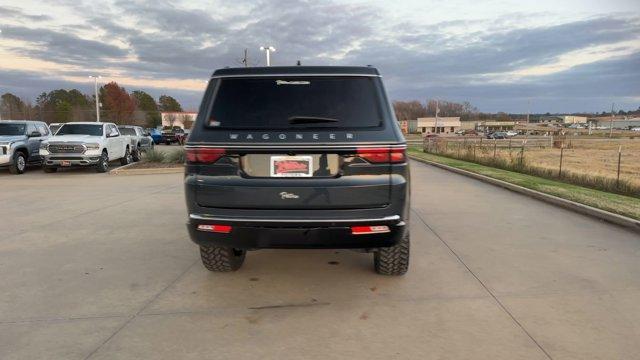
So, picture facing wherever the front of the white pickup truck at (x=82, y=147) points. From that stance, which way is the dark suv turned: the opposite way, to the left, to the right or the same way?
the opposite way

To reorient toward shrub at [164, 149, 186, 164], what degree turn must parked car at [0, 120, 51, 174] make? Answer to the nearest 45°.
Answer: approximately 135° to its left

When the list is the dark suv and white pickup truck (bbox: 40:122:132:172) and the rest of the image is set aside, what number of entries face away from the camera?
1

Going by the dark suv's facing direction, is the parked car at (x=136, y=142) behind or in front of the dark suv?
in front

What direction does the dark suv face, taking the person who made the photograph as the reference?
facing away from the viewer

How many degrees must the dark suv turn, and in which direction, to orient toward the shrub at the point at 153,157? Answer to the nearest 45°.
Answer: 0° — it already faces it

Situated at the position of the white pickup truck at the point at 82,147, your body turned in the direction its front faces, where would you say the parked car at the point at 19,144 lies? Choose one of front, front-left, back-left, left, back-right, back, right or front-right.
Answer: right

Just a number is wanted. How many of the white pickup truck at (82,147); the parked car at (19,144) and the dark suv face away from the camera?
1

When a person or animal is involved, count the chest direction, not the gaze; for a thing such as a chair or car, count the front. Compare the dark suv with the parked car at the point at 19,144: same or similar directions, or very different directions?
very different directions

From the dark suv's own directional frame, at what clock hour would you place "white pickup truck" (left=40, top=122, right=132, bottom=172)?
The white pickup truck is roughly at 11 o'clock from the dark suv.

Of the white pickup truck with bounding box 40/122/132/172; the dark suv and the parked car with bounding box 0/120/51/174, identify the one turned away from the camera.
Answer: the dark suv

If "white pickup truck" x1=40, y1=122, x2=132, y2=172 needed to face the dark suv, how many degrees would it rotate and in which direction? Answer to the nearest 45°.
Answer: approximately 45° to its left
